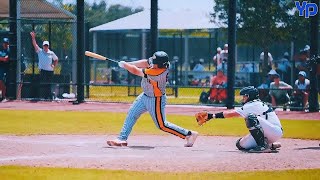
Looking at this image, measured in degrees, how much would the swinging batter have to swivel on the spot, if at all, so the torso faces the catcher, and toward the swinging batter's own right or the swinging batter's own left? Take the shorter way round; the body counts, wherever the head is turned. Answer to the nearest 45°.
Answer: approximately 180°

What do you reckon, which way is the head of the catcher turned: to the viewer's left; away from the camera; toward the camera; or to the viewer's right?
to the viewer's left

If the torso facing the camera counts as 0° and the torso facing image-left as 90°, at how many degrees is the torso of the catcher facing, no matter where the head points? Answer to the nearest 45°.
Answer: approximately 90°

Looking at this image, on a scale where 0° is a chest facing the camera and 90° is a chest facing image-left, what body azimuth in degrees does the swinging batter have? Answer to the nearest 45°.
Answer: approximately 90°

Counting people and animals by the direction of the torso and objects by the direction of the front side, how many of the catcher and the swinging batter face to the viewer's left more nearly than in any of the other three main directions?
2

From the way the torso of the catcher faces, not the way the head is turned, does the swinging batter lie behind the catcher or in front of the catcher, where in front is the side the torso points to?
in front
